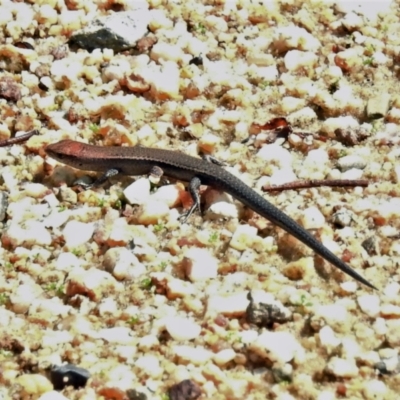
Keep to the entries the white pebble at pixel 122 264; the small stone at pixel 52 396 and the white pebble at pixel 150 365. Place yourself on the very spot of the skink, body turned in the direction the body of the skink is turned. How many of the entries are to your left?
3

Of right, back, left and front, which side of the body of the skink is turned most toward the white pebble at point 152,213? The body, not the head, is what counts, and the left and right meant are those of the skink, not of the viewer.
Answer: left

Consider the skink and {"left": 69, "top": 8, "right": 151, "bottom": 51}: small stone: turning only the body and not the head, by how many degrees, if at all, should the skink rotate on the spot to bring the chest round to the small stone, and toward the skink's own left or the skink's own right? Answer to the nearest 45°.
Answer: approximately 90° to the skink's own right

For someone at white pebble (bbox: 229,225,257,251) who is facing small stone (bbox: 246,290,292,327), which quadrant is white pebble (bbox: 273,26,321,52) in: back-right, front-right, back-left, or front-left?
back-left

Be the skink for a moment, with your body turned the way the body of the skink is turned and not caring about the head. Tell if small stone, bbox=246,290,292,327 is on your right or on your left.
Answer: on your left

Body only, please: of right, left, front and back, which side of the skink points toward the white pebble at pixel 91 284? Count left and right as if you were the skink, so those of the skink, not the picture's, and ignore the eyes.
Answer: left

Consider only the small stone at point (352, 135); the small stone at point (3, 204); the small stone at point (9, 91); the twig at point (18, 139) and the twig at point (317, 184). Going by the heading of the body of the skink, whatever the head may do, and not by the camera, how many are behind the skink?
2

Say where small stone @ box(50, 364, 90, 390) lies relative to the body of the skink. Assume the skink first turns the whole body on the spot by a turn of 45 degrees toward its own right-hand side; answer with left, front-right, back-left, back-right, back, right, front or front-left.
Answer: back-left

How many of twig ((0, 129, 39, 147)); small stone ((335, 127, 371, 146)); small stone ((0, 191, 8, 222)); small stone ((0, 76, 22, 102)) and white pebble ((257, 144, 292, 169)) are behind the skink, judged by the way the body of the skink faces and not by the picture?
2

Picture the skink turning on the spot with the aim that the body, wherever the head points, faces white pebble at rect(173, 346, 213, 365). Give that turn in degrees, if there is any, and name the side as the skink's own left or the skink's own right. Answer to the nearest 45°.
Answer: approximately 90° to the skink's own left

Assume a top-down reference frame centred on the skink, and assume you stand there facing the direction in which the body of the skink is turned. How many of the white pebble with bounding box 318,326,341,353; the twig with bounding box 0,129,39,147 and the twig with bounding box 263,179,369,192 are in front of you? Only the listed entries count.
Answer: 1

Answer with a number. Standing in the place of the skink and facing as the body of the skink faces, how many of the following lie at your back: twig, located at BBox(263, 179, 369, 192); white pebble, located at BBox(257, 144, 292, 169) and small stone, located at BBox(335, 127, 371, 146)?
3

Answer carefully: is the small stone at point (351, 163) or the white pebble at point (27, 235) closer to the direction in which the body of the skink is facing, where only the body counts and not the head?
the white pebble

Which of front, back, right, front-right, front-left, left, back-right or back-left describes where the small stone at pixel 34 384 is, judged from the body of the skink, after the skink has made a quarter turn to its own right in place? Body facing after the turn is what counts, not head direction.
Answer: back

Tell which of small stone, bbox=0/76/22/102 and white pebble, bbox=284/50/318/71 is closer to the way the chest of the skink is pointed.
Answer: the small stone

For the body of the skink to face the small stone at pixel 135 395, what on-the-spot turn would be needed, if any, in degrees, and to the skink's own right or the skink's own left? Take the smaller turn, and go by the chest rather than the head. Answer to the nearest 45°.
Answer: approximately 90° to the skink's own left

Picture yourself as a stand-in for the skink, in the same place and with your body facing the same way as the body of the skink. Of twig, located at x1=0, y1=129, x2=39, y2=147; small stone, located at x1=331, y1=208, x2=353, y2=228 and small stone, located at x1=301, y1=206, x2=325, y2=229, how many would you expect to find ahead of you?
1

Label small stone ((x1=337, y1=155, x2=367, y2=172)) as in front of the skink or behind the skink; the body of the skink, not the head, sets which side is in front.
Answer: behind

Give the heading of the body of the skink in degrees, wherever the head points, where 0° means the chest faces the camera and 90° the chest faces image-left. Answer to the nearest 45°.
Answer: approximately 90°

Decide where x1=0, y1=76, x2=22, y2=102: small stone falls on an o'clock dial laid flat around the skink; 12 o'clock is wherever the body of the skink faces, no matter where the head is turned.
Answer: The small stone is roughly at 1 o'clock from the skink.
